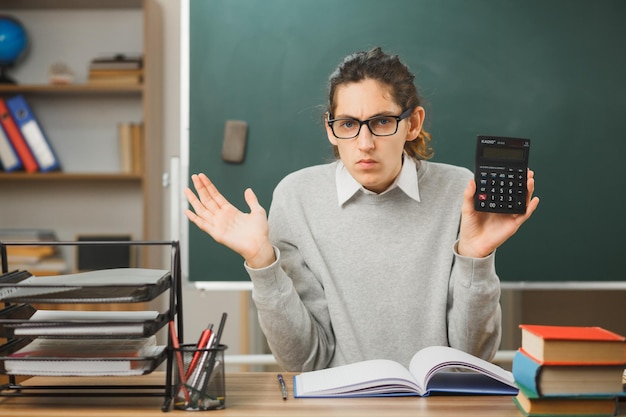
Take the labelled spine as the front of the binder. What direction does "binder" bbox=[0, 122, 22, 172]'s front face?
toward the camera

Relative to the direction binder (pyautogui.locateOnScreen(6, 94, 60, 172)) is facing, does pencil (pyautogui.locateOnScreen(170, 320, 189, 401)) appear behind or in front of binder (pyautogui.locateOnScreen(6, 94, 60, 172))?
in front

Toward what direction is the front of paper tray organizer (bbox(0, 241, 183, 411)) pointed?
toward the camera

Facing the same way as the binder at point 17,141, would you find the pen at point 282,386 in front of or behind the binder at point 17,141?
in front

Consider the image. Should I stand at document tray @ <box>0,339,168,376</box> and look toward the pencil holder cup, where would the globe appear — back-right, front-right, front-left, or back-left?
back-left

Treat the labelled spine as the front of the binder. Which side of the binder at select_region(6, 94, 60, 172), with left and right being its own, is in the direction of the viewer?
front

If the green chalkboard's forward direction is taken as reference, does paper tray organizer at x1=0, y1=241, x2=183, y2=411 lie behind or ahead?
ahead

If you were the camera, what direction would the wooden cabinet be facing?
facing the viewer

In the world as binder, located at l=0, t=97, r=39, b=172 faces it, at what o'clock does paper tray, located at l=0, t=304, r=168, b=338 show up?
The paper tray is roughly at 12 o'clock from the binder.

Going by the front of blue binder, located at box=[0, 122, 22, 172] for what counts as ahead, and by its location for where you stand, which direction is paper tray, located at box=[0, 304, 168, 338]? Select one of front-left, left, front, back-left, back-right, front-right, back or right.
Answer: front

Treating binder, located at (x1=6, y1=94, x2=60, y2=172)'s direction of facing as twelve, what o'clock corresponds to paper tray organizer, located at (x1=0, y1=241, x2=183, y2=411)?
The paper tray organizer is roughly at 12 o'clock from the binder.
